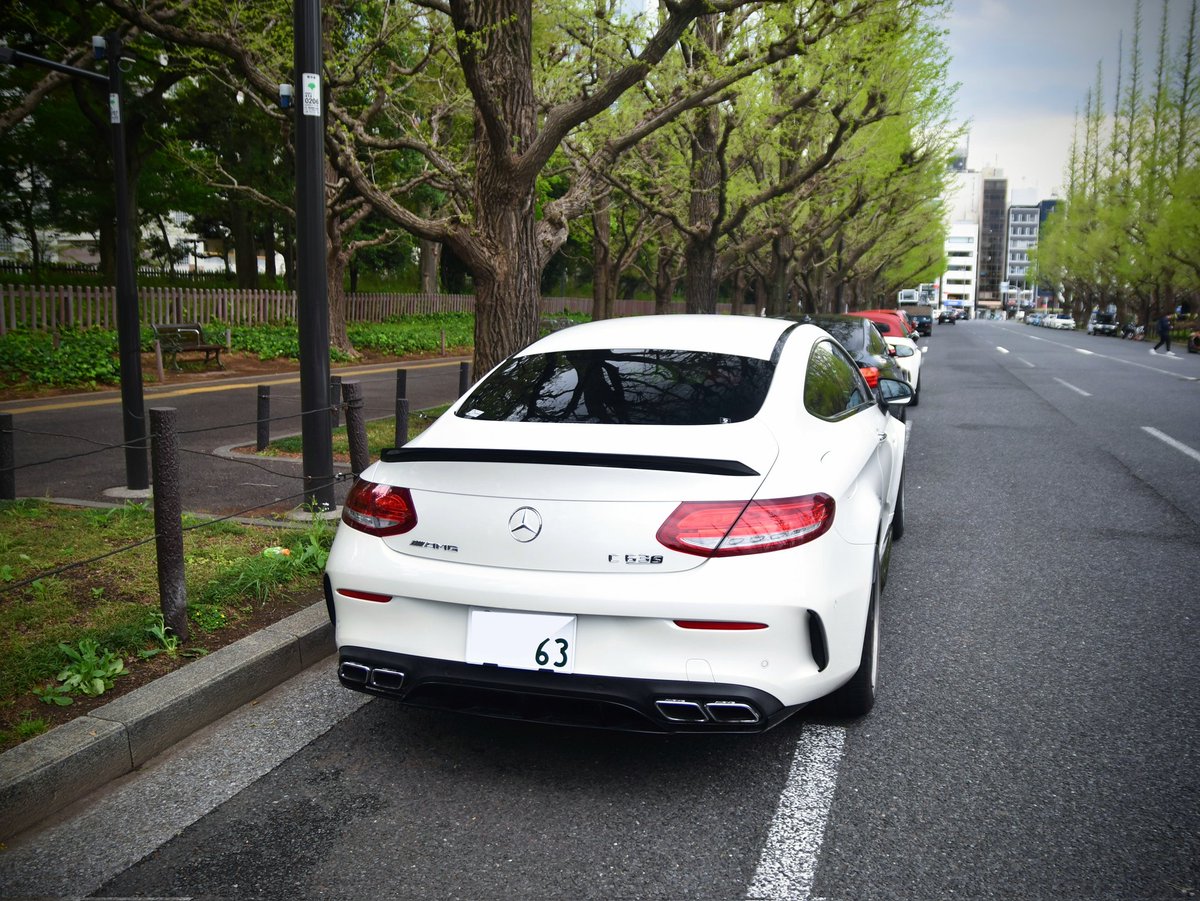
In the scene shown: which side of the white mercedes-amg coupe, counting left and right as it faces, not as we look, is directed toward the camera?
back

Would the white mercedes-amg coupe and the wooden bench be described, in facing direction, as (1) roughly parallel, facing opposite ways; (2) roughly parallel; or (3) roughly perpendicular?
roughly perpendicular

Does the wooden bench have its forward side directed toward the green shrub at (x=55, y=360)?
no

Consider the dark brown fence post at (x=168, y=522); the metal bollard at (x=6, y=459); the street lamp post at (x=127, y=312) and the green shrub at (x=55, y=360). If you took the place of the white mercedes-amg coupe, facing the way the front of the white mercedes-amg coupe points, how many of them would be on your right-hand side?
0

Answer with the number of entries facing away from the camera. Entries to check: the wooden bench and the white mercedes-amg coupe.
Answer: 1

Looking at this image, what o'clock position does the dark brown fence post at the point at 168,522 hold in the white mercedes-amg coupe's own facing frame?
The dark brown fence post is roughly at 8 o'clock from the white mercedes-amg coupe.

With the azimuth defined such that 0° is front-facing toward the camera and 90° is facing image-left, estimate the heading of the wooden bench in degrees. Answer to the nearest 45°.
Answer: approximately 315°

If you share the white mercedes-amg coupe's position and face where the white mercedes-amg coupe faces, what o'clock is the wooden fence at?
The wooden fence is roughly at 11 o'clock from the white mercedes-amg coupe.

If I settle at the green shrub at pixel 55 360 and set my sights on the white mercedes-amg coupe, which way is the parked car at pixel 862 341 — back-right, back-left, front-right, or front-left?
front-left

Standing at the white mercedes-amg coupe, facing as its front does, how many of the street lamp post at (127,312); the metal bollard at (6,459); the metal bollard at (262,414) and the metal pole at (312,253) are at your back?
0

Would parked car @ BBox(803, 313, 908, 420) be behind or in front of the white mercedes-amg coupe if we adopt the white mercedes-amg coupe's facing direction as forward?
in front

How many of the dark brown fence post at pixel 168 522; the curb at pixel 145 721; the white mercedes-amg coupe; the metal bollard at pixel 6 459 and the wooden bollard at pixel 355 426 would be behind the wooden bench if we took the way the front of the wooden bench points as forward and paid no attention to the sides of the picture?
0

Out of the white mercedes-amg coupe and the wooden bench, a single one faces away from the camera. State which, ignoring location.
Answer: the white mercedes-amg coupe

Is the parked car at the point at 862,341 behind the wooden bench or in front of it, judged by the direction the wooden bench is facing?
in front

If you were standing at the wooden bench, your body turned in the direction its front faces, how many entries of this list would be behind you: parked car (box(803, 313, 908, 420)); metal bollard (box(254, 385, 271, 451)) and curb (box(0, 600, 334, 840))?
0
